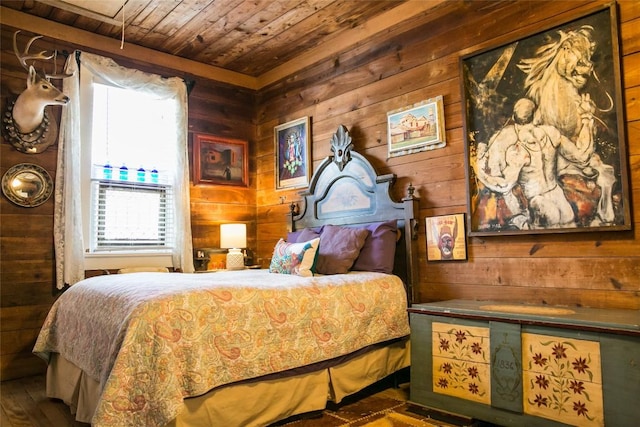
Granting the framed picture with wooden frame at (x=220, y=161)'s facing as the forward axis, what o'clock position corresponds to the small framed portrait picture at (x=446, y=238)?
The small framed portrait picture is roughly at 12 o'clock from the framed picture with wooden frame.

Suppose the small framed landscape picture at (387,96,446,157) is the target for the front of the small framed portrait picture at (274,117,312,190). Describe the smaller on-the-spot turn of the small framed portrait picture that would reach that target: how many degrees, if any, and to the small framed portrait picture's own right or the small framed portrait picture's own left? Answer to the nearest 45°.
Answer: approximately 90° to the small framed portrait picture's own left

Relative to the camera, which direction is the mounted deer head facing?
to the viewer's right

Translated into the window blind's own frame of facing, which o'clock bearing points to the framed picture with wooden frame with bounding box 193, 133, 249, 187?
The framed picture with wooden frame is roughly at 10 o'clock from the window blind.

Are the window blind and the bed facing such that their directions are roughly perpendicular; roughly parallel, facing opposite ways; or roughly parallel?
roughly perpendicular

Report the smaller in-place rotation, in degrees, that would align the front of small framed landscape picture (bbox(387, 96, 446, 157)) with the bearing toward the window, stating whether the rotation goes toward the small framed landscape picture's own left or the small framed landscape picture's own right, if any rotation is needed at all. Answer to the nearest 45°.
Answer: approximately 45° to the small framed landscape picture's own right

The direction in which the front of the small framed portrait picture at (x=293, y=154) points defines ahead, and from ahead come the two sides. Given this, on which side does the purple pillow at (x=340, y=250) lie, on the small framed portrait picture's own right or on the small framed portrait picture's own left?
on the small framed portrait picture's own left

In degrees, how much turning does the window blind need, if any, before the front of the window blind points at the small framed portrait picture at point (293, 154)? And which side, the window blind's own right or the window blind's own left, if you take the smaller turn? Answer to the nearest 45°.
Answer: approximately 45° to the window blind's own left

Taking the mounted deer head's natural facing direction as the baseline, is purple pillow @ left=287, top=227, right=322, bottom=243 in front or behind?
in front

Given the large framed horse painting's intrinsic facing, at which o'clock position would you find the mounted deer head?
The mounted deer head is roughly at 1 o'clock from the large framed horse painting.

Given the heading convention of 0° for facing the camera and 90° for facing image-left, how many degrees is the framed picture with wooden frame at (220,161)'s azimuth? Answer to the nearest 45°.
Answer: approximately 315°
